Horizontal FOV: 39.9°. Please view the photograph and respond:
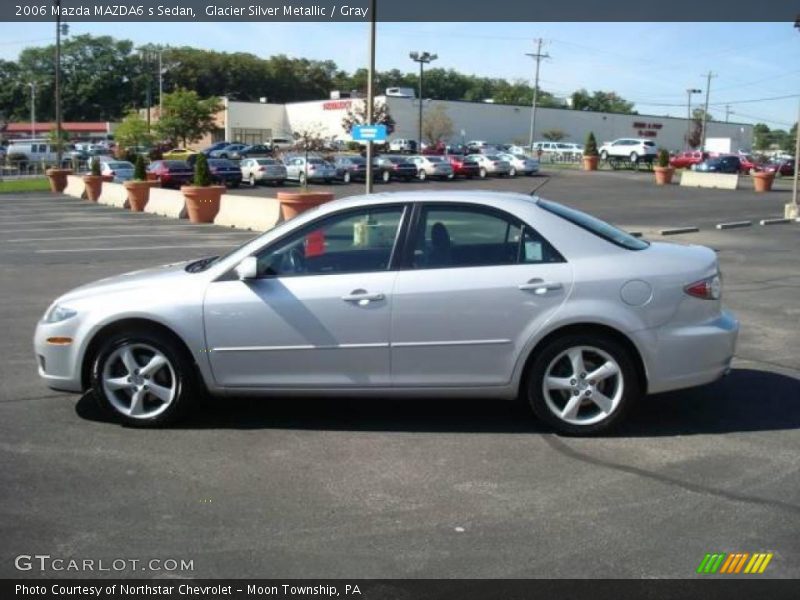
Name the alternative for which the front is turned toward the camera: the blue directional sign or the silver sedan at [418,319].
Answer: the blue directional sign

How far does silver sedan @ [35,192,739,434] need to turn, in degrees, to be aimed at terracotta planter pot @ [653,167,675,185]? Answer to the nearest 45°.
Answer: approximately 90° to its right

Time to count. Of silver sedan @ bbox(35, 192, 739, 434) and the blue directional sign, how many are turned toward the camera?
1

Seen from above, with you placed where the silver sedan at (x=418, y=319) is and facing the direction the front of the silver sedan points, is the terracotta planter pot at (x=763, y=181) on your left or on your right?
on your right

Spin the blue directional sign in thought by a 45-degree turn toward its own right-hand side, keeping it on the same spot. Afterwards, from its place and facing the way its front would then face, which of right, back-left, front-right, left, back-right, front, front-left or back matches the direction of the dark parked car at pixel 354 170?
back-right

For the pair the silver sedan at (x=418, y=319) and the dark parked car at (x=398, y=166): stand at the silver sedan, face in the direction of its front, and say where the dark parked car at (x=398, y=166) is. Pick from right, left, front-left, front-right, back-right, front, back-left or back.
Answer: right

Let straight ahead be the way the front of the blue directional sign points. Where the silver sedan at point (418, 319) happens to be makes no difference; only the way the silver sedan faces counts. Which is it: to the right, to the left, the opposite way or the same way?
to the right

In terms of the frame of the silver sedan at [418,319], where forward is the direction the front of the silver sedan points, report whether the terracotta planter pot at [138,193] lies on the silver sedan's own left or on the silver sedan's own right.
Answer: on the silver sedan's own right

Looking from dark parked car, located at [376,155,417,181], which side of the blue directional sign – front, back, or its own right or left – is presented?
back

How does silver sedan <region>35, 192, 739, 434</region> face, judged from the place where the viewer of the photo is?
facing to the left of the viewer

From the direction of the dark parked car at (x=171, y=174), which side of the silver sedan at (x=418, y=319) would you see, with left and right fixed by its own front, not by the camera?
right

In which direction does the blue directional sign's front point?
toward the camera

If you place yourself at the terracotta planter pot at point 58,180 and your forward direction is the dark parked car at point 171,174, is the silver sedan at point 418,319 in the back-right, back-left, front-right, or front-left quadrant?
front-right

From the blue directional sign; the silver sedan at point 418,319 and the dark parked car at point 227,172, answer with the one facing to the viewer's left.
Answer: the silver sedan

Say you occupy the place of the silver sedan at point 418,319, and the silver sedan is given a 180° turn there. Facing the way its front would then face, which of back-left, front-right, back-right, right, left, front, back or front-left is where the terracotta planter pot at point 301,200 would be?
left

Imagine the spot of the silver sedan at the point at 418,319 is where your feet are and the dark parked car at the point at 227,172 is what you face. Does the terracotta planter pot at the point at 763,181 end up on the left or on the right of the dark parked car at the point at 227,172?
right

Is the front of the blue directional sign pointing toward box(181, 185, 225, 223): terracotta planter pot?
no

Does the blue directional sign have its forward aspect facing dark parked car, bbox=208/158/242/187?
no
